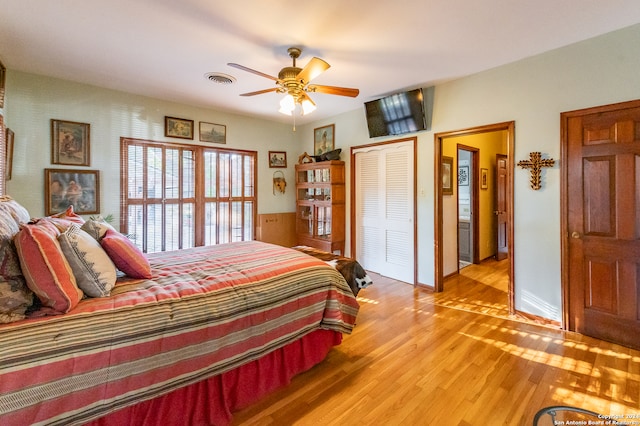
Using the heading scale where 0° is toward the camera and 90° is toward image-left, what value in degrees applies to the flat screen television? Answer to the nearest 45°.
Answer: approximately 45°

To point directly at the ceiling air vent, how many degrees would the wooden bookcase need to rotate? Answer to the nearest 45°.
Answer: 0° — it already faces it

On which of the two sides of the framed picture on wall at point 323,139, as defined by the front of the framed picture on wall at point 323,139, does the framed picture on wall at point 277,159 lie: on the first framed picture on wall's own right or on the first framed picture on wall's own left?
on the first framed picture on wall's own right

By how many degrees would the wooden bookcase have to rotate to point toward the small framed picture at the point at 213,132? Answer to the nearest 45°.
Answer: approximately 45° to its right

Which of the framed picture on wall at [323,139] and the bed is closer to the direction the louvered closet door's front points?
the bed

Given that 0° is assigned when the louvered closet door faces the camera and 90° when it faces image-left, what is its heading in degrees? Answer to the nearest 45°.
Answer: approximately 45°

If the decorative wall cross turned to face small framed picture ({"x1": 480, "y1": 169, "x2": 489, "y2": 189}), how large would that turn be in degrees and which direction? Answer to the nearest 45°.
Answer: approximately 180°

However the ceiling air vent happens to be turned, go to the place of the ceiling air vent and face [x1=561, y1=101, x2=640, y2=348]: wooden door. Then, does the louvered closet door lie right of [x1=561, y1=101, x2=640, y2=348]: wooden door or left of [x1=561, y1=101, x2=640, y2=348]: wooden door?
left
